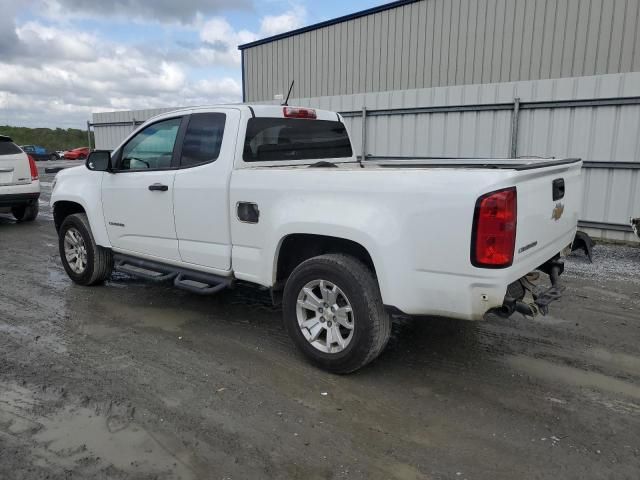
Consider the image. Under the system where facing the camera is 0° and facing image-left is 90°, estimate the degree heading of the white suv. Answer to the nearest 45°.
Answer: approximately 135°

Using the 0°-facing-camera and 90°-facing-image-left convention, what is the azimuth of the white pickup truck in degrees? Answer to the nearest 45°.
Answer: approximately 135°

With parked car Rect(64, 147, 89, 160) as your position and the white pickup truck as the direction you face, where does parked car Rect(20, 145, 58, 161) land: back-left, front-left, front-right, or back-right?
back-right

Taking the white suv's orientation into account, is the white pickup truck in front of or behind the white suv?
behind

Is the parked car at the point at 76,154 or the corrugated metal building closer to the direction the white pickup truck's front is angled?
the parked car

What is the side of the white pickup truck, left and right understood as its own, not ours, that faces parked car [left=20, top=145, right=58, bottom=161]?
front

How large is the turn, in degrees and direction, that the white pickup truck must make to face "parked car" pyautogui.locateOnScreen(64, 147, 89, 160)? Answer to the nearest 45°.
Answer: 0° — it already faces it

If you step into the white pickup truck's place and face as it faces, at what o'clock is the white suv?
The white suv is roughly at 12 o'clock from the white pickup truck.

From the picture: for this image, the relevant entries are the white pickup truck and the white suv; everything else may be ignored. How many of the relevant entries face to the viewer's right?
0
